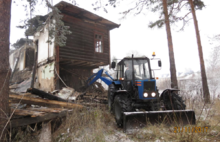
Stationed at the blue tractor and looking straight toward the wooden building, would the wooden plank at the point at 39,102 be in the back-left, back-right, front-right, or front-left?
front-left

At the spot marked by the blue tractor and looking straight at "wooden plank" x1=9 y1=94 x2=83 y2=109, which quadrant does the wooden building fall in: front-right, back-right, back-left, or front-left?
front-right

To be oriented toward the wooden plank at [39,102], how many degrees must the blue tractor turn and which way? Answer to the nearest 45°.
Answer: approximately 135° to its right

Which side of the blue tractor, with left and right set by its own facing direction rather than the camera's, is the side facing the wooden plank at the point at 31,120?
right

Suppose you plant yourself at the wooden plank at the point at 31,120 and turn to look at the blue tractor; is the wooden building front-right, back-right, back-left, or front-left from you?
front-left

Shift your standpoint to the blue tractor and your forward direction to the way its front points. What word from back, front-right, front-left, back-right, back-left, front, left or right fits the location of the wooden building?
back
